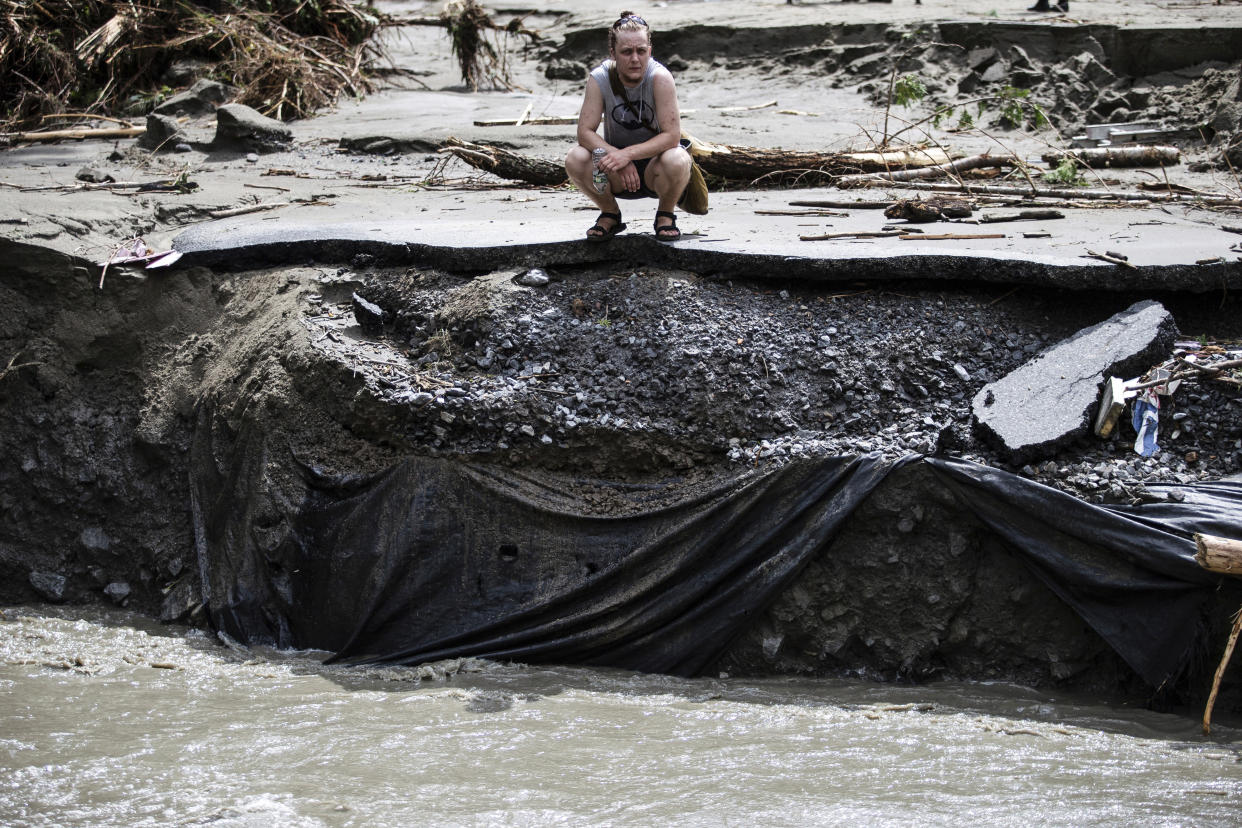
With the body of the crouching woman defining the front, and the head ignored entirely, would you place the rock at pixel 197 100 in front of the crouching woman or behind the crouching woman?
behind

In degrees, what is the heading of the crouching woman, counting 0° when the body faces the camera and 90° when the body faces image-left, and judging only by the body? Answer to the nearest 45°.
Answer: approximately 0°

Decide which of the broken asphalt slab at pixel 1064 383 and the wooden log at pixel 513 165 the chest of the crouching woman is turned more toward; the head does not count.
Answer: the broken asphalt slab

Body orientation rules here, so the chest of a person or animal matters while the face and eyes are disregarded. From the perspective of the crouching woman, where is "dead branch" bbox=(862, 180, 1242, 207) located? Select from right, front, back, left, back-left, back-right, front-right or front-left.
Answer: back-left

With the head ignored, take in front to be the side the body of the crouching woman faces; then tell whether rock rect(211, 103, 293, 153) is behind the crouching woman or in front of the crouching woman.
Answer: behind

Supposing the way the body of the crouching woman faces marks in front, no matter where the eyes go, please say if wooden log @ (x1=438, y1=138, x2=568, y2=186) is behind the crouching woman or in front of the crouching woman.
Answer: behind

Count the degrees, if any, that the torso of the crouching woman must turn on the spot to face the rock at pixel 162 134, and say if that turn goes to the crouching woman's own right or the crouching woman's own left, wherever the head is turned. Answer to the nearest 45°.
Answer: approximately 135° to the crouching woman's own right

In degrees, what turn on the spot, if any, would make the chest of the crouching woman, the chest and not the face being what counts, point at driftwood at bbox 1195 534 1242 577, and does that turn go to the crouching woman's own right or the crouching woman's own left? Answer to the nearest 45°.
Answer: approximately 45° to the crouching woman's own left
